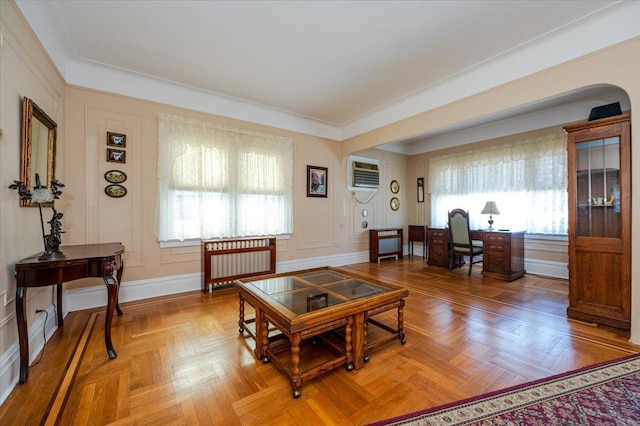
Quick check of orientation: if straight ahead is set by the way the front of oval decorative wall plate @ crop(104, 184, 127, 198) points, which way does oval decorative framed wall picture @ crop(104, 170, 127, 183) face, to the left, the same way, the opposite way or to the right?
the same way

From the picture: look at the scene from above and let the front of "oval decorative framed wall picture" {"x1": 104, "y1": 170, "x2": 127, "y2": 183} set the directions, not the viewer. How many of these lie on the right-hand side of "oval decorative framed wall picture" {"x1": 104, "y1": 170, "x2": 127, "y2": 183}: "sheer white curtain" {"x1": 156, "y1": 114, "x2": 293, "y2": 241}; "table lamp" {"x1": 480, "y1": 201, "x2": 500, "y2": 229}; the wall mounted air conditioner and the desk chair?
0

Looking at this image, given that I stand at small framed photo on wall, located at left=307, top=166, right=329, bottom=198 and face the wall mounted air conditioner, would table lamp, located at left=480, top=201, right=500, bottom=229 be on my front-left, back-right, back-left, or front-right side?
front-right

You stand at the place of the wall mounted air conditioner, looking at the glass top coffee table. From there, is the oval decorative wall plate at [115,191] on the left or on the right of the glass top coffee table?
right

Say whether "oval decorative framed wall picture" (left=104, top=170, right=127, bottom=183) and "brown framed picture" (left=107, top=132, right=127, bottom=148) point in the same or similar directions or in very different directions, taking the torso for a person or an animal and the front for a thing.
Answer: same or similar directions

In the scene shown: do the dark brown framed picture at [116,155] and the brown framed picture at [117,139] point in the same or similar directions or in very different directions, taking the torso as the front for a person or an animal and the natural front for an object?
same or similar directions

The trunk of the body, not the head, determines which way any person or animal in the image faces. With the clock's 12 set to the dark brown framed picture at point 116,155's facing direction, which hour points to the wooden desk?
The wooden desk is roughly at 10 o'clock from the dark brown framed picture.

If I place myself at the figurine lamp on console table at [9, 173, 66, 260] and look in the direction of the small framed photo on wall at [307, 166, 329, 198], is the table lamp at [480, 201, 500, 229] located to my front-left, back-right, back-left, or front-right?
front-right

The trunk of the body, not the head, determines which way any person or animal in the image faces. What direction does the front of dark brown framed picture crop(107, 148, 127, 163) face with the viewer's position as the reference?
facing the viewer

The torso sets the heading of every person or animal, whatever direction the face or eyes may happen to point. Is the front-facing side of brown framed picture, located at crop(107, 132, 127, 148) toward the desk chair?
no

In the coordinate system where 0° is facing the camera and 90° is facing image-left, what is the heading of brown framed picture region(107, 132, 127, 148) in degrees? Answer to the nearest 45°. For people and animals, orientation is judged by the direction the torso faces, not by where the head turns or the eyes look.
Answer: approximately 0°

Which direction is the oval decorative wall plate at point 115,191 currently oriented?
toward the camera

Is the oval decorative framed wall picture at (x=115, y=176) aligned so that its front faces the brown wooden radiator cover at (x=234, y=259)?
no

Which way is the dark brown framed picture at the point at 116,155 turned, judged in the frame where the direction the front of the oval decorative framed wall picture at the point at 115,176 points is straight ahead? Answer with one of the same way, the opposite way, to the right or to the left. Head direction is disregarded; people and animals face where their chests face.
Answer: the same way

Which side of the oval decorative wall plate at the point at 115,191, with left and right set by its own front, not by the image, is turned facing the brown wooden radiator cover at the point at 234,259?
left
